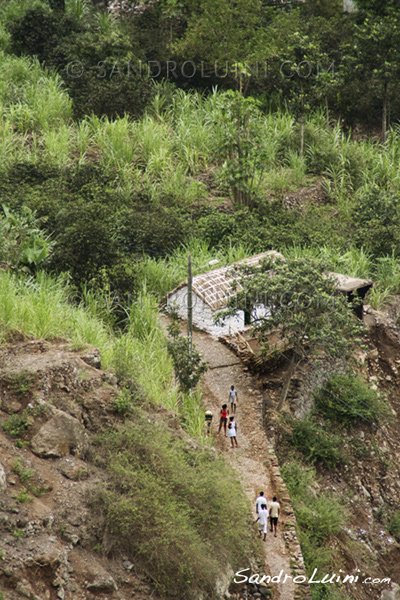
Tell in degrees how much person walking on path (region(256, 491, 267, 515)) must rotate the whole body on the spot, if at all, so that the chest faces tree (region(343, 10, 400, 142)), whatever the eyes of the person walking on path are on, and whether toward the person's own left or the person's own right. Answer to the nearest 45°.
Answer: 0° — they already face it

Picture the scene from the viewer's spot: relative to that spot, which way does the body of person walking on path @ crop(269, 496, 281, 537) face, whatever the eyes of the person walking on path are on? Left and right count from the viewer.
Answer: facing away from the viewer

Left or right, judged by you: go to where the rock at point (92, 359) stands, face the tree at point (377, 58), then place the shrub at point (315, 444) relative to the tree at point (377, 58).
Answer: right

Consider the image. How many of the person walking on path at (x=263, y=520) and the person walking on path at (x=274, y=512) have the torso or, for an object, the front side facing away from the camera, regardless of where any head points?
2

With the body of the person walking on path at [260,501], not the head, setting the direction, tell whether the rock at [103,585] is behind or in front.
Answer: behind

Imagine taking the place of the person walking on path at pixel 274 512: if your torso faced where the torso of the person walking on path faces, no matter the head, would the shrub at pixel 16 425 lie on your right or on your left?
on your left

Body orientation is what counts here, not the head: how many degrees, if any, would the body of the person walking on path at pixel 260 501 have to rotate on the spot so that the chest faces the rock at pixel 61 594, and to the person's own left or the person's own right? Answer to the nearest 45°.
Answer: approximately 135° to the person's own left

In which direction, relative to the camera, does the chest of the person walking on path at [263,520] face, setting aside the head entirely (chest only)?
away from the camera

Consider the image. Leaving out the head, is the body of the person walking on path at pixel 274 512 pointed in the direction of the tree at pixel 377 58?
yes

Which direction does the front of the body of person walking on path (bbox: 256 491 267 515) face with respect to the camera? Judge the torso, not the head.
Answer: away from the camera

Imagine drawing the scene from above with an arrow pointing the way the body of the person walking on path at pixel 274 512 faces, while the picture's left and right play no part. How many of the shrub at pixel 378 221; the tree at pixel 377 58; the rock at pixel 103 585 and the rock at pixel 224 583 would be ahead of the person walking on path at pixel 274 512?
2

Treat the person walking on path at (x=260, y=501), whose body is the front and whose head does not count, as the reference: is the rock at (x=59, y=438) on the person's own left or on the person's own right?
on the person's own left

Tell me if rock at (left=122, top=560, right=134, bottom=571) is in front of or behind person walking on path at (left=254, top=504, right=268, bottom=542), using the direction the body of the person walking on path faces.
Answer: behind
